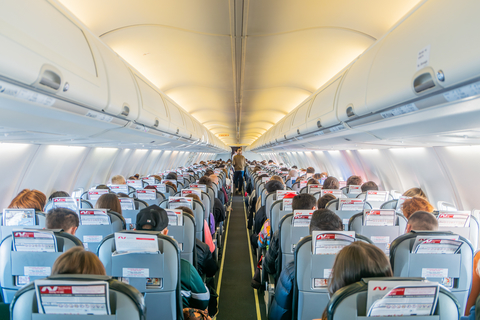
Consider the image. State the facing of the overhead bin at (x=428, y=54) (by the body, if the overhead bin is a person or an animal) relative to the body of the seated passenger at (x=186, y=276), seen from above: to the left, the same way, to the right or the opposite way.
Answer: to the left

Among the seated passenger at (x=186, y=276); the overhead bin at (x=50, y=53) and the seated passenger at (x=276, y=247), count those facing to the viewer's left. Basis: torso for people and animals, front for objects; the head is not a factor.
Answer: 0

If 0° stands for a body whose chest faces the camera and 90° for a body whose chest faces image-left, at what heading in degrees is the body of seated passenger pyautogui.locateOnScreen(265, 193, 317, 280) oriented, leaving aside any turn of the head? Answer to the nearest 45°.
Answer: approximately 180°

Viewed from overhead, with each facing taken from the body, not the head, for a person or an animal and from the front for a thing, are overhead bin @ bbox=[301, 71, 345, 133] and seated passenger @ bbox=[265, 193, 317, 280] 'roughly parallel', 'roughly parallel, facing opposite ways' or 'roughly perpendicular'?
roughly perpendicular

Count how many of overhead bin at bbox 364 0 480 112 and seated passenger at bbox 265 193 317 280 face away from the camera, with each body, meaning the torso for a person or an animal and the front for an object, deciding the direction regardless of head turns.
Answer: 1

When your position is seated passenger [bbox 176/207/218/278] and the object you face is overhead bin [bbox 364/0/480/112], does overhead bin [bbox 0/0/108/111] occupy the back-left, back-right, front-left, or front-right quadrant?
front-right

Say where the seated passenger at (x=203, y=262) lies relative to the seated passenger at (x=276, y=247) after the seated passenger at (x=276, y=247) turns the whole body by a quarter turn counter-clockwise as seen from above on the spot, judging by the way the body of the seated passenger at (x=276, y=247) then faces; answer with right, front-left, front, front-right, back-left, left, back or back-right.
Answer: front

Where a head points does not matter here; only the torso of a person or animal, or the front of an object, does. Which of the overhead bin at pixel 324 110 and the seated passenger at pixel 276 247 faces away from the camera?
the seated passenger

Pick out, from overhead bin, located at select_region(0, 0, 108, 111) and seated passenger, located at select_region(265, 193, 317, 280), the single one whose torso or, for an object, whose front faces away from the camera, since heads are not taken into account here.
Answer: the seated passenger

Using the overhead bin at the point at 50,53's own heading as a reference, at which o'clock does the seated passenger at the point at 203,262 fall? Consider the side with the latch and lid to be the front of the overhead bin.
The seated passenger is roughly at 9 o'clock from the overhead bin.

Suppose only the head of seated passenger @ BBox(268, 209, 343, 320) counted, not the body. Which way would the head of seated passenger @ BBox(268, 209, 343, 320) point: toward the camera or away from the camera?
away from the camera

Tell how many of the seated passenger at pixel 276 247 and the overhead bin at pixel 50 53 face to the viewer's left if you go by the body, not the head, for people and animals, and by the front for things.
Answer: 0

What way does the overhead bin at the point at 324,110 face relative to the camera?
to the viewer's left

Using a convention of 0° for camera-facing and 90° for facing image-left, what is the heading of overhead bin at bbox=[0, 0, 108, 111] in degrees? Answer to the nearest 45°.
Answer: approximately 315°

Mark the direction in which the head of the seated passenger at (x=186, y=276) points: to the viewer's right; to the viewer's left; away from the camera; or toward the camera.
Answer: away from the camera

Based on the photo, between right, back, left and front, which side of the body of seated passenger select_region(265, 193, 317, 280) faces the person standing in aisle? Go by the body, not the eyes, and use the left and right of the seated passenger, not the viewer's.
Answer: front

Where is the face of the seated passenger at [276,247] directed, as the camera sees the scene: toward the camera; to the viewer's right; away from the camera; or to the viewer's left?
away from the camera

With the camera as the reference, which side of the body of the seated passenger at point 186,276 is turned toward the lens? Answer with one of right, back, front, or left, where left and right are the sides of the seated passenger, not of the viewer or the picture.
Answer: back
